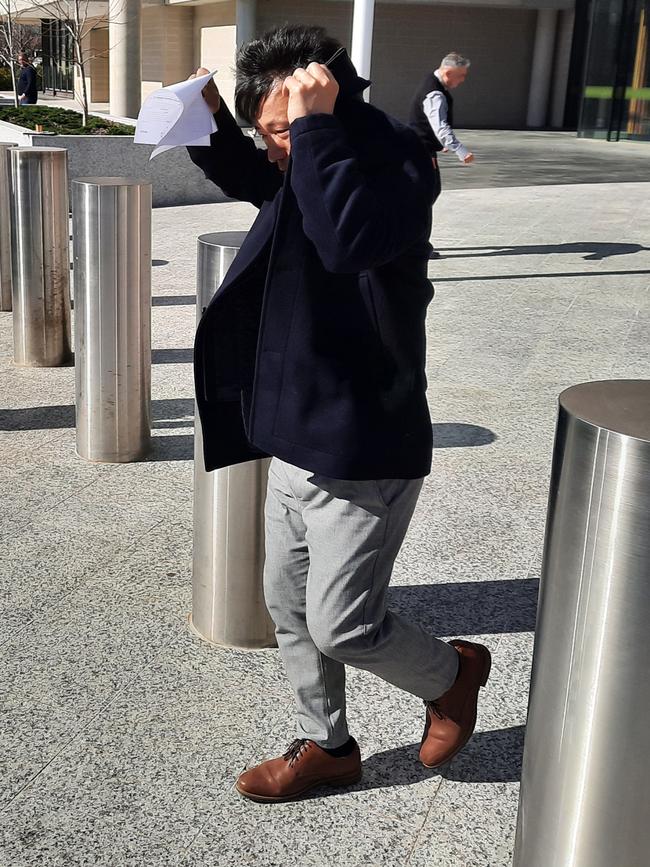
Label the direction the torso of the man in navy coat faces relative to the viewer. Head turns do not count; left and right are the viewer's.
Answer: facing the viewer and to the left of the viewer

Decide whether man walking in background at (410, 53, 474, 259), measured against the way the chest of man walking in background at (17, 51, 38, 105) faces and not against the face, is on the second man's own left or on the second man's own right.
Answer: on the second man's own left

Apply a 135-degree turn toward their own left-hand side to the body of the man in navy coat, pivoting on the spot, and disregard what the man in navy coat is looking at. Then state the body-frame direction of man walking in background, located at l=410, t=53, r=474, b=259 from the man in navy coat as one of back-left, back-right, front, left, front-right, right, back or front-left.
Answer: left

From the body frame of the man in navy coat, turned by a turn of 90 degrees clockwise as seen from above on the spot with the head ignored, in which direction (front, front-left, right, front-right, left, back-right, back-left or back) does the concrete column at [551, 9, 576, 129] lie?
front-right

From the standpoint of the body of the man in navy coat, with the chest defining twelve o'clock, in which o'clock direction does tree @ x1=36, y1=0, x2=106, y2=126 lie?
The tree is roughly at 4 o'clock from the man in navy coat.

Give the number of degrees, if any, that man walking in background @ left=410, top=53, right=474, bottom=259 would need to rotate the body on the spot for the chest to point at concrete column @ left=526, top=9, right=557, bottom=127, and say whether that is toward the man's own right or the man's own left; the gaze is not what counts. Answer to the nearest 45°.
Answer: approximately 90° to the man's own left

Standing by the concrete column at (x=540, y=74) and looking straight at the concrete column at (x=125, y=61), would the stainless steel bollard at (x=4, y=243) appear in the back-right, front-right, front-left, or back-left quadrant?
front-left

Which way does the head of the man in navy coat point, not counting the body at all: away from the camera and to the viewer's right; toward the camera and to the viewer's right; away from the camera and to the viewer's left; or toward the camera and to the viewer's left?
toward the camera and to the viewer's left

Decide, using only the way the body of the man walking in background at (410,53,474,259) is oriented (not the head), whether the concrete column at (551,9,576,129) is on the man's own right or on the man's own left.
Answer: on the man's own left

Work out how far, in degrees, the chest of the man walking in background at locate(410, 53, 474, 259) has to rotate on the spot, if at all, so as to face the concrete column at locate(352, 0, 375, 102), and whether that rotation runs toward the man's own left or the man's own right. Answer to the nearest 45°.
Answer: approximately 90° to the man's own left

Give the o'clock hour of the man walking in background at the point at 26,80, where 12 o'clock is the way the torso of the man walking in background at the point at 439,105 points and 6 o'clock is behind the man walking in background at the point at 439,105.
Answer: the man walking in background at the point at 26,80 is roughly at 8 o'clock from the man walking in background at the point at 439,105.

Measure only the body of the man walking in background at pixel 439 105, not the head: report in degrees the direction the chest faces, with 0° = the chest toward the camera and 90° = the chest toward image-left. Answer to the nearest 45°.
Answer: approximately 270°
